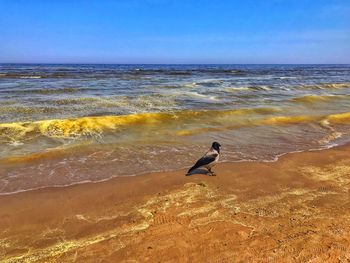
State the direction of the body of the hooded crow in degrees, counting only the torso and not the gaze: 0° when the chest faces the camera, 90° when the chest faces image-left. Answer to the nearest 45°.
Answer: approximately 270°
